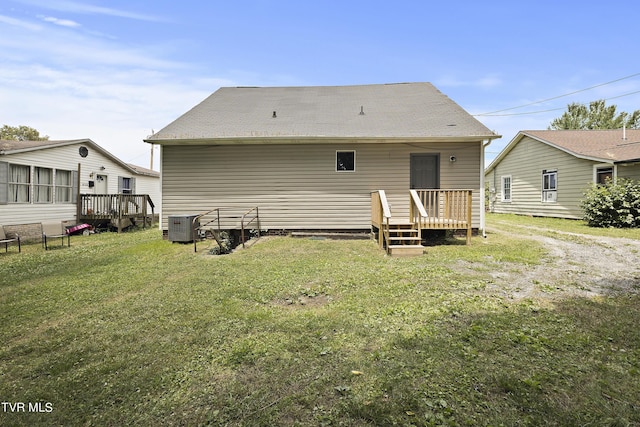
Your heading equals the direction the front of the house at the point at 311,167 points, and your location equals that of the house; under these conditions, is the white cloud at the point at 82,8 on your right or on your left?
on your left

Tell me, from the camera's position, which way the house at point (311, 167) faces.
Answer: facing away from the viewer

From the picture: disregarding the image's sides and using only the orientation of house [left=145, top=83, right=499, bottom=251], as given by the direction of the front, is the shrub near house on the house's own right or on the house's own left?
on the house's own right
